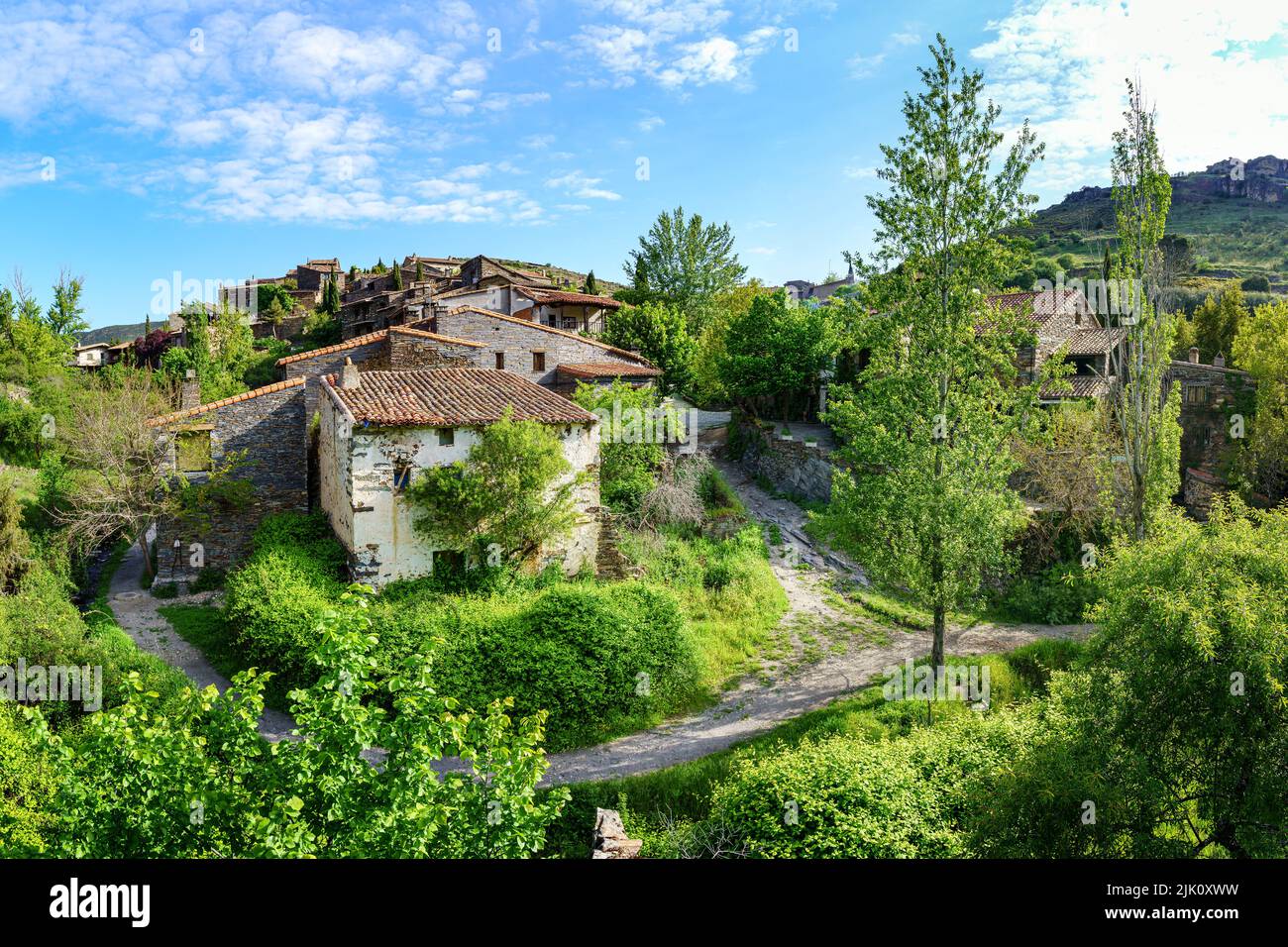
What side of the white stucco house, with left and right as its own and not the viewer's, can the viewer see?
front

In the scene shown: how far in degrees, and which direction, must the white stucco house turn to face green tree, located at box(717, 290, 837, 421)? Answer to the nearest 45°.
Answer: approximately 135° to its left

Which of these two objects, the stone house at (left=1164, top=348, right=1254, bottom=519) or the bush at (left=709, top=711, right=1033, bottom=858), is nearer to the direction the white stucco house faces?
the bush

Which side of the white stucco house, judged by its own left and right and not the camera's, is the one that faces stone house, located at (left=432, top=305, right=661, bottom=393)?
back

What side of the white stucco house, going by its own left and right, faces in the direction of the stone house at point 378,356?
back

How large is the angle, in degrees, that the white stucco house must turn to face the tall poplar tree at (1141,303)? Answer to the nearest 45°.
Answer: approximately 90° to its left

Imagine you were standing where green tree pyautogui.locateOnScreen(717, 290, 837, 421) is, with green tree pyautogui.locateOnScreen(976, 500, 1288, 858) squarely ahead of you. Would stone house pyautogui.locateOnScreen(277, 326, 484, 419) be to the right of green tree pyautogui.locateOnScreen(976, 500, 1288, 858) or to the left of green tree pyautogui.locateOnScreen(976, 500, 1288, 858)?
right

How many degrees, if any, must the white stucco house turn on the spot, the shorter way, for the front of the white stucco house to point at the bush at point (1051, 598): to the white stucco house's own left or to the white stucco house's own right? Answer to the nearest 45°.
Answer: approximately 90° to the white stucco house's own left
